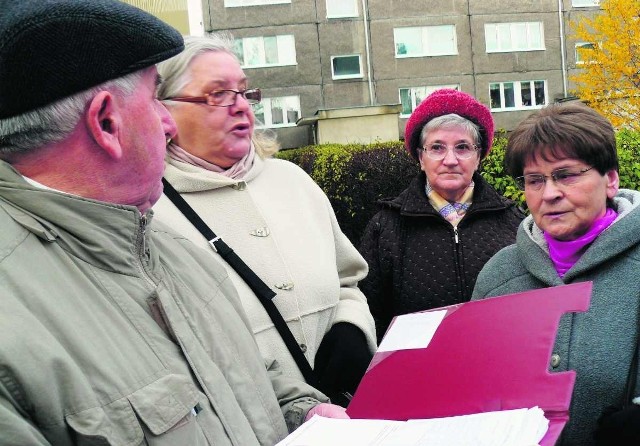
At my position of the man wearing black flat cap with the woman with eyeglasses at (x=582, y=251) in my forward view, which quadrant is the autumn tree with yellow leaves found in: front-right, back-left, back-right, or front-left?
front-left

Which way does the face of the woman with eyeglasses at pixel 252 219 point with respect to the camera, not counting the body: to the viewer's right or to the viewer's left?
to the viewer's right

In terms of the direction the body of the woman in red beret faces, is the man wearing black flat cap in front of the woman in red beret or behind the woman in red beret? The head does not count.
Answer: in front

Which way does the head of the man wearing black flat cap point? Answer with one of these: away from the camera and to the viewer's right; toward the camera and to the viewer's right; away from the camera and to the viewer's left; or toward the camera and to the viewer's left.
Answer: away from the camera and to the viewer's right

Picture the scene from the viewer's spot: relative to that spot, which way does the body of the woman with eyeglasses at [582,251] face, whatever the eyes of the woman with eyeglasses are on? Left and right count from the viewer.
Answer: facing the viewer and to the left of the viewer

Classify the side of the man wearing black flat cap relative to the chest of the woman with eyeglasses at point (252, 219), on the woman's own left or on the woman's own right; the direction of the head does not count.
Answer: on the woman's own right

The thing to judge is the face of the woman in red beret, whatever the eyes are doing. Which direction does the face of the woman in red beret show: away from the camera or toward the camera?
toward the camera

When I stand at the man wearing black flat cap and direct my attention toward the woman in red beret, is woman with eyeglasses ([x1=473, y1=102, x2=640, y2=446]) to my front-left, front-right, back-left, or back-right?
front-right

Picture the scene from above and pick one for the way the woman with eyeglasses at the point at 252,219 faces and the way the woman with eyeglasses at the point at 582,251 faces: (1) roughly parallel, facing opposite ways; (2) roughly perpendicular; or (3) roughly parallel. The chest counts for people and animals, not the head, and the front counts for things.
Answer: roughly perpendicular

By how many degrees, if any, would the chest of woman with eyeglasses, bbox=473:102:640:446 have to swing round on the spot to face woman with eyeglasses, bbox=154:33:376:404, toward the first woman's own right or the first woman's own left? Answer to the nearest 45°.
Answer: approximately 45° to the first woman's own right

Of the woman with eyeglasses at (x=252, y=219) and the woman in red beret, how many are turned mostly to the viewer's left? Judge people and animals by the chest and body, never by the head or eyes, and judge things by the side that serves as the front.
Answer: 0

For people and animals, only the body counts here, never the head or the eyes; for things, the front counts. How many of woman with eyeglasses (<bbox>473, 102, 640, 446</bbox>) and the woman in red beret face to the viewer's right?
0

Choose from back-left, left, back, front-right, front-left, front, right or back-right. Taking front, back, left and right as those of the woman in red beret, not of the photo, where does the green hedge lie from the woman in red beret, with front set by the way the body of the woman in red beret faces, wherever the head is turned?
back

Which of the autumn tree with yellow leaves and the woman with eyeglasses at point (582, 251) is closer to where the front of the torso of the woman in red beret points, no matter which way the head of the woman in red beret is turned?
the woman with eyeglasses

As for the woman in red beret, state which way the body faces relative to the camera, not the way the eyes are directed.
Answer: toward the camera
